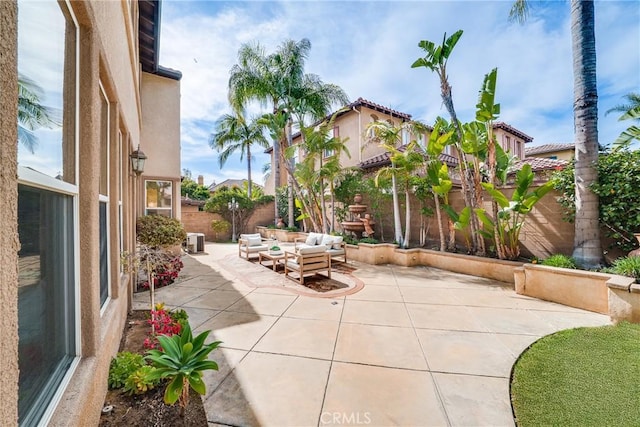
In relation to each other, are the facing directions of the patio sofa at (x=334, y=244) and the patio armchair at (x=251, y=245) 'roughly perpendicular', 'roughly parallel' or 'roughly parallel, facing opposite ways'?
roughly perpendicular

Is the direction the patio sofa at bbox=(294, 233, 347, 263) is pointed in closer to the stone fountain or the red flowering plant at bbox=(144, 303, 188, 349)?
the red flowering plant

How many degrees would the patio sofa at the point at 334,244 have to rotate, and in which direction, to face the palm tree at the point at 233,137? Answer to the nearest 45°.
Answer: approximately 90° to its right

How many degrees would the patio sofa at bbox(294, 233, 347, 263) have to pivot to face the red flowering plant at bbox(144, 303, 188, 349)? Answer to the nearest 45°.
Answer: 0° — it already faces it

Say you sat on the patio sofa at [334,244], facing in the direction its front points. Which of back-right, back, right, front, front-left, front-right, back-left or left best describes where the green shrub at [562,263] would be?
left

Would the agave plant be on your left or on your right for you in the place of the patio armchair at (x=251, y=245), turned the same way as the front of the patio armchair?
on your right

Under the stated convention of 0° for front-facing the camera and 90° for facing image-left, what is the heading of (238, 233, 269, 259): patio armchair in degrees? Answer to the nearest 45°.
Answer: approximately 315°

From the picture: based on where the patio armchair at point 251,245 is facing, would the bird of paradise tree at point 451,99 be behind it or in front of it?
in front

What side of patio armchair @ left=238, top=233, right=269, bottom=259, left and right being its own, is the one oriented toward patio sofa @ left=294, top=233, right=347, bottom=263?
front

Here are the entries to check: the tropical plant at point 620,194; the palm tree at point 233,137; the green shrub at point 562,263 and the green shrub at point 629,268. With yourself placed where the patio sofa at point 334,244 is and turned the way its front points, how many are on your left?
3

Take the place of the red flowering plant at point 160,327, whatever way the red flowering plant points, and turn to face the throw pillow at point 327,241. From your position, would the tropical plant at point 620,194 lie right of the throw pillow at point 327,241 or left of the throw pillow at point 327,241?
right

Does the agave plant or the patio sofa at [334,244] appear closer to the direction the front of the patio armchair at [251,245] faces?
the patio sofa

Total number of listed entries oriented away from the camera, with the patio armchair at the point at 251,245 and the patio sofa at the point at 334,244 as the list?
0

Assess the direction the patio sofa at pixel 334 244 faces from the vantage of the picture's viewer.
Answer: facing the viewer and to the left of the viewer
